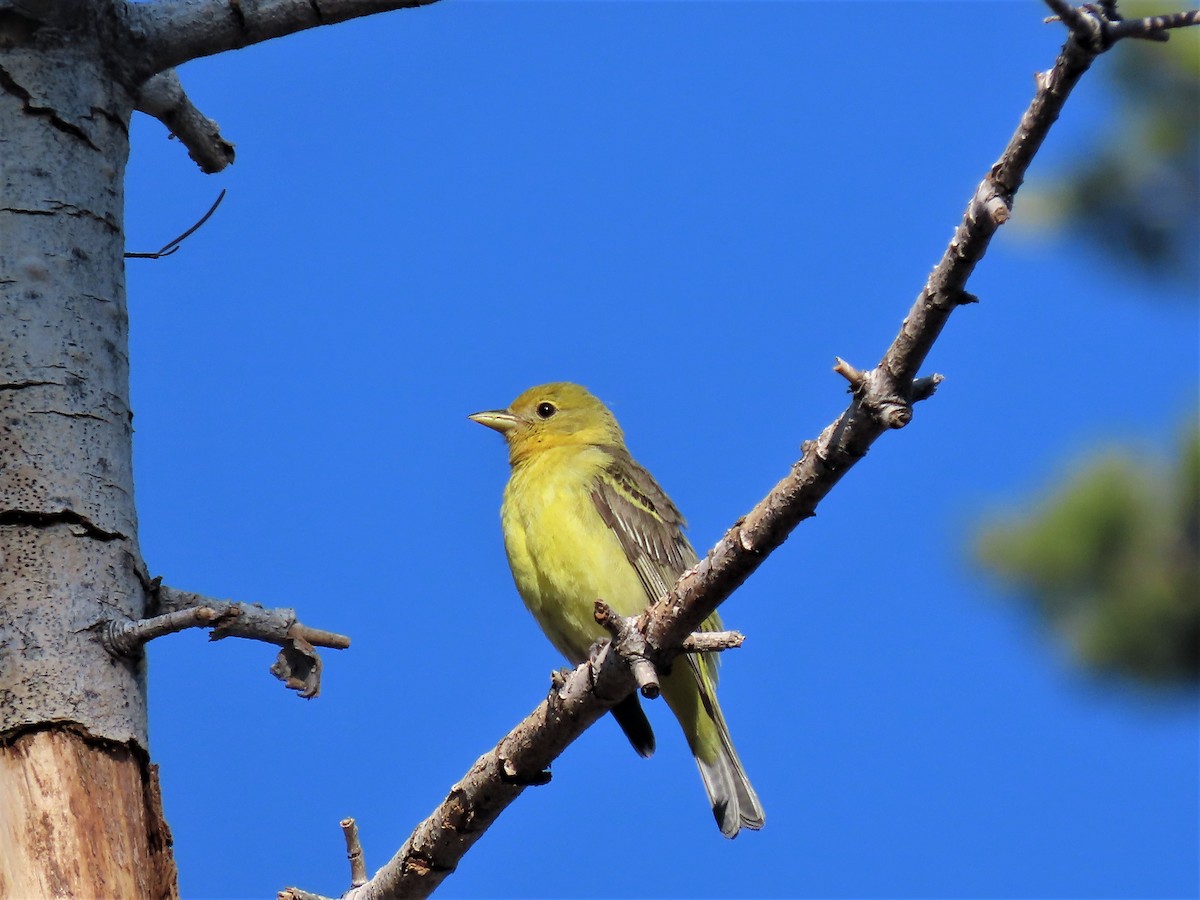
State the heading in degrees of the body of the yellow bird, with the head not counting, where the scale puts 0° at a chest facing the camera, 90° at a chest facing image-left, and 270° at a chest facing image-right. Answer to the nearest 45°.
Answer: approximately 45°

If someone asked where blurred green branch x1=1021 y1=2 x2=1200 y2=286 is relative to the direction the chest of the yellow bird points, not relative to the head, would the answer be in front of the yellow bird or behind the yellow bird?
behind

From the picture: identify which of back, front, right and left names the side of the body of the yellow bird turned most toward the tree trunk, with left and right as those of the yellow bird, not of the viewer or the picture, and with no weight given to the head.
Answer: front

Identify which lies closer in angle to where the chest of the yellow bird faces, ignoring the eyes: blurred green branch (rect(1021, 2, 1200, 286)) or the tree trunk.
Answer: the tree trunk

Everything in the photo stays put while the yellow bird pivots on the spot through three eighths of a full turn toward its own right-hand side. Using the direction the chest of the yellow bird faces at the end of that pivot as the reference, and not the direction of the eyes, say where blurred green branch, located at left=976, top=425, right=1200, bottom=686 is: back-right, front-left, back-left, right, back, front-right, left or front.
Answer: front-right
